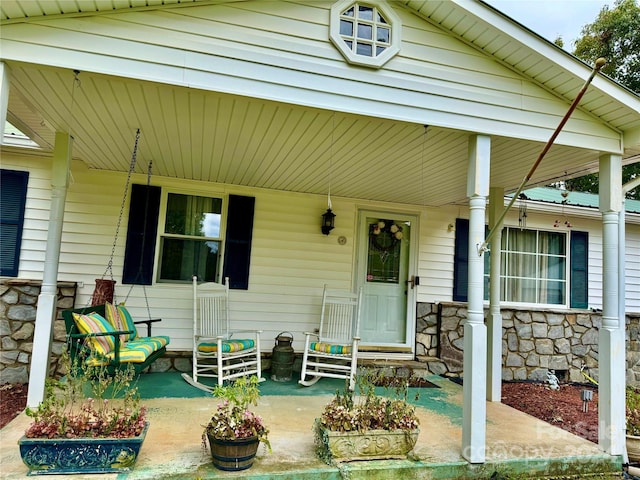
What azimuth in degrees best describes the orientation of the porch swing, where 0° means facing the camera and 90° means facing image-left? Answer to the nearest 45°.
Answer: approximately 315°

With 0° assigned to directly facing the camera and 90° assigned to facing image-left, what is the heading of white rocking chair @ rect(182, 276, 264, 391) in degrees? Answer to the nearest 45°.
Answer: approximately 315°

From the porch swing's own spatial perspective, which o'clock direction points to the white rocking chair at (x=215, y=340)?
The white rocking chair is roughly at 9 o'clock from the porch swing.

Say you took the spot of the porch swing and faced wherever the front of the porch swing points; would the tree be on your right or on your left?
on your left

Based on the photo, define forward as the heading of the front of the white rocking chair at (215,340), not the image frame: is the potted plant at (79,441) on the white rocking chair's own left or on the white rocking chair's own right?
on the white rocking chair's own right
